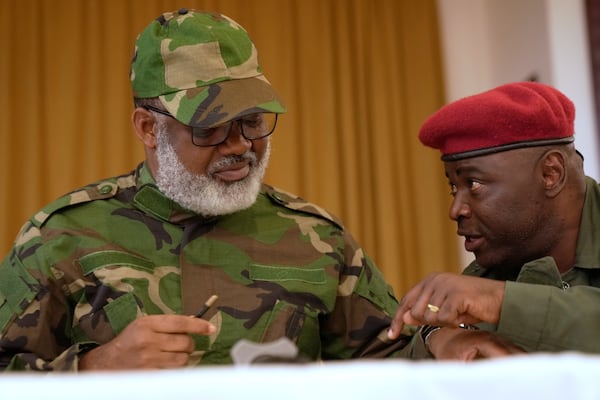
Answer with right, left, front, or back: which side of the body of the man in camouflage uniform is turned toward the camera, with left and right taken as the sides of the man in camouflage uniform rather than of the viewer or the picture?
front

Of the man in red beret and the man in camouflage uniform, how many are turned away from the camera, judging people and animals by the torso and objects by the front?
0

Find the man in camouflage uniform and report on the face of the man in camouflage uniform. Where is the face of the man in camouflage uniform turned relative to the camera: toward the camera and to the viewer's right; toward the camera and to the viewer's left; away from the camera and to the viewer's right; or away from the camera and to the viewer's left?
toward the camera and to the viewer's right

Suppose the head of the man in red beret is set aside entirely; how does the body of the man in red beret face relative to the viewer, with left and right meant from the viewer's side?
facing the viewer and to the left of the viewer
